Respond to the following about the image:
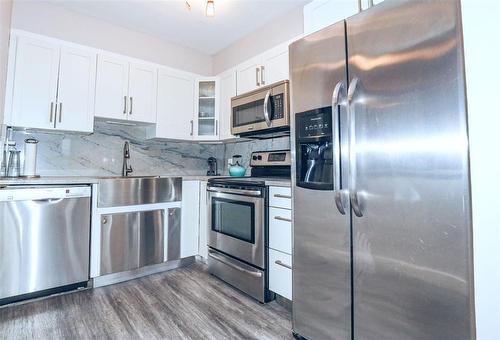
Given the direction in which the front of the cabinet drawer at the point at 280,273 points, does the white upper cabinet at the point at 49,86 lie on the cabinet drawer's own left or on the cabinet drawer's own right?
on the cabinet drawer's own right

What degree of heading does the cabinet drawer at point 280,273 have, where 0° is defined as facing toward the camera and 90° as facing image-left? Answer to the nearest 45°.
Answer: approximately 45°

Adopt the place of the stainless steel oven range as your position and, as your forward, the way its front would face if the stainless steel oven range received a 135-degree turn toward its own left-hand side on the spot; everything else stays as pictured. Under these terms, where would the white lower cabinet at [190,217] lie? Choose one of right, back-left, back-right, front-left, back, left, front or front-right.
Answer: back-left

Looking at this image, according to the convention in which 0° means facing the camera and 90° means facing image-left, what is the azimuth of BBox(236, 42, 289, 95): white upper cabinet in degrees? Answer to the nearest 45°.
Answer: approximately 45°

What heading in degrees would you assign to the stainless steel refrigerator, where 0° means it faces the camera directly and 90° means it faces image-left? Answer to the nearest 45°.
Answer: approximately 45°

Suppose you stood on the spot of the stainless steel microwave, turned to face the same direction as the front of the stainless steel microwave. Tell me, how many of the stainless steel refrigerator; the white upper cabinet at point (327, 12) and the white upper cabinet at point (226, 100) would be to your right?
1

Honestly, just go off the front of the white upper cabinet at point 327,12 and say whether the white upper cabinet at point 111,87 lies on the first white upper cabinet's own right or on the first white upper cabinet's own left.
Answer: on the first white upper cabinet's own right

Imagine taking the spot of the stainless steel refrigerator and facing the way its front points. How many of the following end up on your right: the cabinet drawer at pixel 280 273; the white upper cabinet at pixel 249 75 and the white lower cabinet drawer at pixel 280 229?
3
